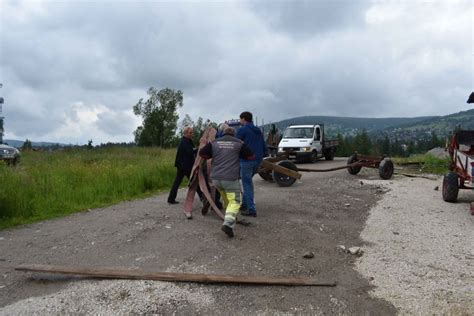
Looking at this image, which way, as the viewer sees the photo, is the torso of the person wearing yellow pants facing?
away from the camera

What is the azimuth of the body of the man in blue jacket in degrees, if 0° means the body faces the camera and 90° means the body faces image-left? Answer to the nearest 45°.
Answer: approximately 135°

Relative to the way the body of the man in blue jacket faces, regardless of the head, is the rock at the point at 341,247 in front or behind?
behind

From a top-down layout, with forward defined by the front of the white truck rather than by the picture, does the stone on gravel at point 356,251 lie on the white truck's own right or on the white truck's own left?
on the white truck's own left

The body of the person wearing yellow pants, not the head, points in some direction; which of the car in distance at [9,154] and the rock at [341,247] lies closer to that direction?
the car in distance

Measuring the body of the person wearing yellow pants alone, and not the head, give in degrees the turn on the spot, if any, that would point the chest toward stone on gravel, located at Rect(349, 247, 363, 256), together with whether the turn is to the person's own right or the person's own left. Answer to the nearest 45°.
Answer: approximately 90° to the person's own right

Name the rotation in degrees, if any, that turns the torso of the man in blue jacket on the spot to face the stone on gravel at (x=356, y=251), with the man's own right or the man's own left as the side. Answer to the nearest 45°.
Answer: approximately 180°

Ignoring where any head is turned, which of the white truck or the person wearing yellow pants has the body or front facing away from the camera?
the person wearing yellow pants

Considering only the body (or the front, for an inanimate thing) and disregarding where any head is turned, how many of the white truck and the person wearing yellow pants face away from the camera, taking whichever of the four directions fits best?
1

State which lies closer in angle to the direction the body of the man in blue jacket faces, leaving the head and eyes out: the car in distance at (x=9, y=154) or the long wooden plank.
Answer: the car in distance

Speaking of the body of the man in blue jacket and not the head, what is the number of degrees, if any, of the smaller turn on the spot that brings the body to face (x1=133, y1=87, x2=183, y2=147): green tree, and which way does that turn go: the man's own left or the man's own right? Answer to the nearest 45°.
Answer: approximately 45° to the man's own right
